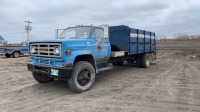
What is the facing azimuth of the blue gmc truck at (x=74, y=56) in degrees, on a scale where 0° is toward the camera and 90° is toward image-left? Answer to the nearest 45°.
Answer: approximately 45°
